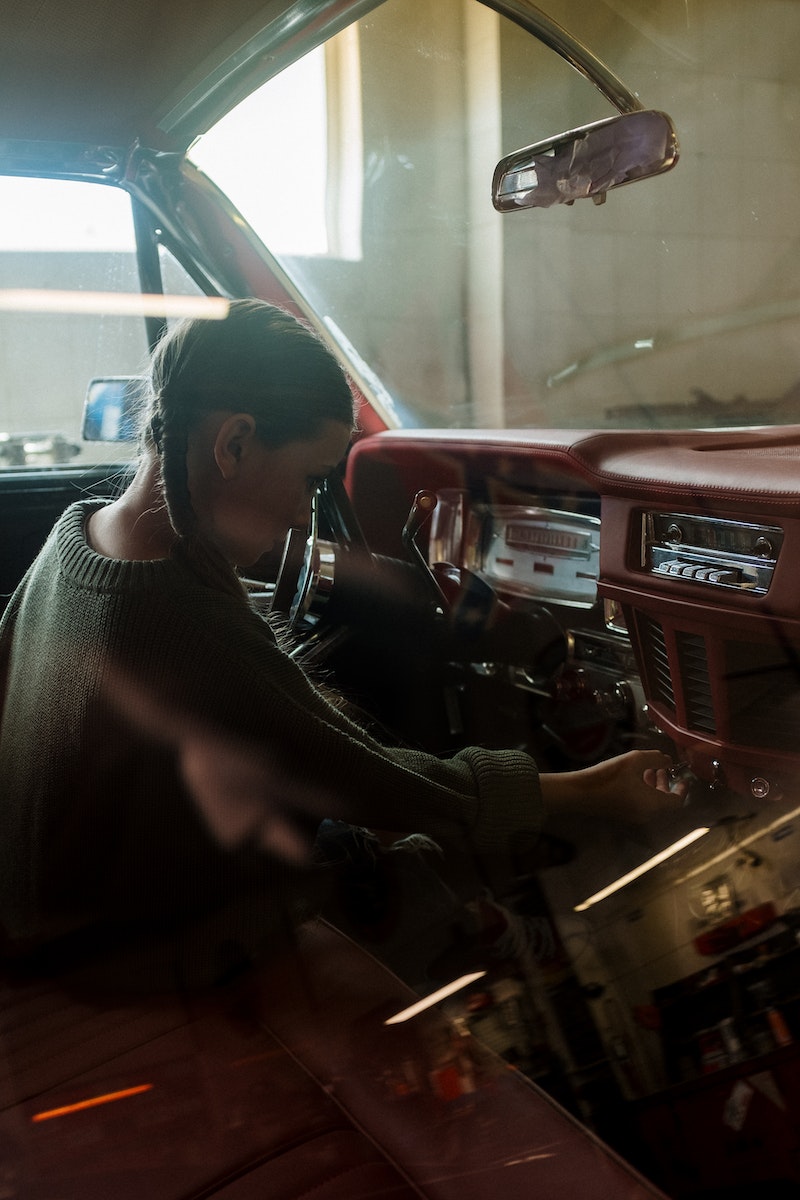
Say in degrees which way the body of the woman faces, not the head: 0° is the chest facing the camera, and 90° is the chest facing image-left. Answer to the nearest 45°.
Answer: approximately 225°
